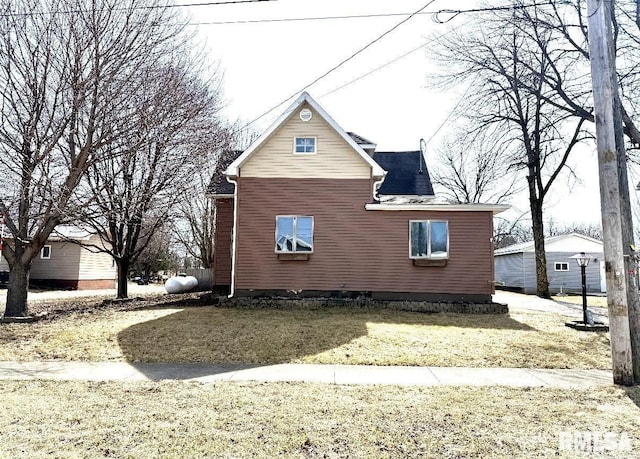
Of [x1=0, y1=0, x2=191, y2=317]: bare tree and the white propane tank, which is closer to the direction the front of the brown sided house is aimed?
the bare tree

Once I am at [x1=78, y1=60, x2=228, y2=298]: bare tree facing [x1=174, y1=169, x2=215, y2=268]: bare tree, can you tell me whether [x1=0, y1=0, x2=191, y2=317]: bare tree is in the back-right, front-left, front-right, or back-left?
back-left

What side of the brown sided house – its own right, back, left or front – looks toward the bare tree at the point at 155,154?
right

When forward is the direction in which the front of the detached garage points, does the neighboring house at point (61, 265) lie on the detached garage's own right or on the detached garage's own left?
on the detached garage's own right

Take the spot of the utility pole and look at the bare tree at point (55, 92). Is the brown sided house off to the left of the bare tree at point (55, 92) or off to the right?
right

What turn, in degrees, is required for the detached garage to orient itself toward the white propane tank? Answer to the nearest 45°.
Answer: approximately 45° to its right
